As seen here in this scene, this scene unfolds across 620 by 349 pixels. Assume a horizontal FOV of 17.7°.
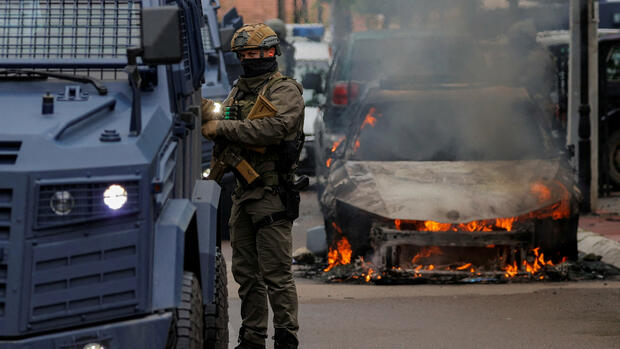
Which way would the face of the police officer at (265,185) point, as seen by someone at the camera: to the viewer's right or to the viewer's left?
to the viewer's left

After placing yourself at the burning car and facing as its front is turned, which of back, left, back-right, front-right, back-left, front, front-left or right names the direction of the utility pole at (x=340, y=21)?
back

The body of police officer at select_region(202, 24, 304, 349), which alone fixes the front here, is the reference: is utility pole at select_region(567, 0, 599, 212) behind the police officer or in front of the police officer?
behind

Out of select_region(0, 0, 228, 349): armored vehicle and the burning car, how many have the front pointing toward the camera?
2

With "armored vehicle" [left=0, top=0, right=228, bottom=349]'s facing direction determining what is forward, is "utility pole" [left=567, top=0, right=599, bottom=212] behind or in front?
behind

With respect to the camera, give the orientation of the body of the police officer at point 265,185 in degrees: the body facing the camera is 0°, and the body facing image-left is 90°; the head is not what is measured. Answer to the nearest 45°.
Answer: approximately 45°

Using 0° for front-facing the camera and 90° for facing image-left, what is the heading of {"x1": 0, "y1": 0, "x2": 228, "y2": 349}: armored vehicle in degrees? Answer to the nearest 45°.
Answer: approximately 0°

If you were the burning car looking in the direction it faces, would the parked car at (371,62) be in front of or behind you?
behind
